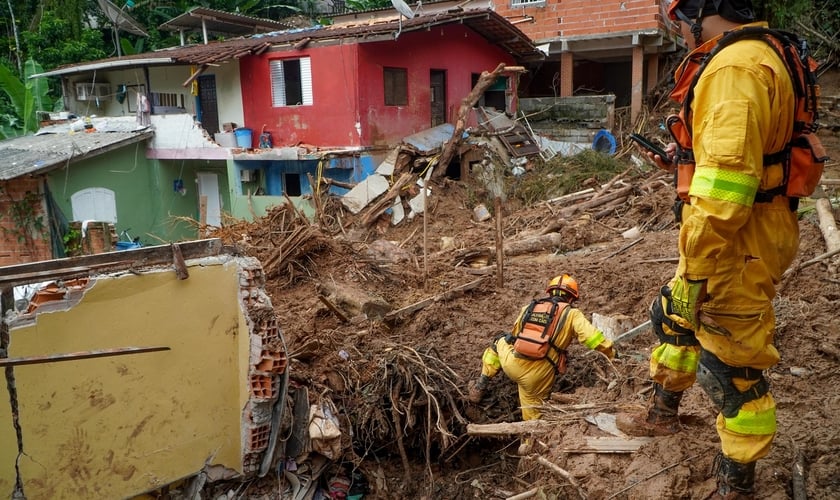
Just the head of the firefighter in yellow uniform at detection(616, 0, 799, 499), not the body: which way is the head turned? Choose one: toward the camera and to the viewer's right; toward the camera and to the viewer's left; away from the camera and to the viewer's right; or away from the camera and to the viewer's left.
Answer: away from the camera and to the viewer's left

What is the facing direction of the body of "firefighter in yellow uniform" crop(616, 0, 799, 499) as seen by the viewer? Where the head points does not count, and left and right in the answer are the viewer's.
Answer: facing to the left of the viewer

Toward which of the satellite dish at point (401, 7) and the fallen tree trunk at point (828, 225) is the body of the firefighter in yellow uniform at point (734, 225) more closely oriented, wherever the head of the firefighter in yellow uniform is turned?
the satellite dish

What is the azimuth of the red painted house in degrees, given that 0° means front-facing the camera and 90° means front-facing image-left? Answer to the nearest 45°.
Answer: approximately 315°

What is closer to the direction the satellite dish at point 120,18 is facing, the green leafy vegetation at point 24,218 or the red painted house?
the red painted house

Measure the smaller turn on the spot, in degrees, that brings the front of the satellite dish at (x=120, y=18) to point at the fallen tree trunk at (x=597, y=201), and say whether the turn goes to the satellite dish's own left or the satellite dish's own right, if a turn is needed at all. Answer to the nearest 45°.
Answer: approximately 45° to the satellite dish's own right
